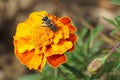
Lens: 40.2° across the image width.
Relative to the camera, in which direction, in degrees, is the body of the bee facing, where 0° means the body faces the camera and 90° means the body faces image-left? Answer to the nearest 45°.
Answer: approximately 135°
